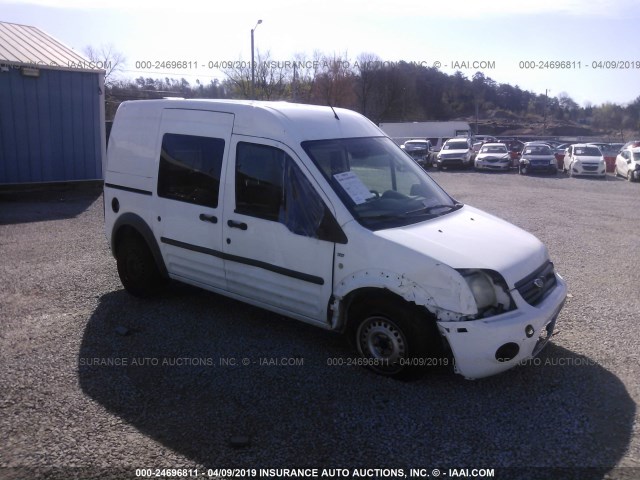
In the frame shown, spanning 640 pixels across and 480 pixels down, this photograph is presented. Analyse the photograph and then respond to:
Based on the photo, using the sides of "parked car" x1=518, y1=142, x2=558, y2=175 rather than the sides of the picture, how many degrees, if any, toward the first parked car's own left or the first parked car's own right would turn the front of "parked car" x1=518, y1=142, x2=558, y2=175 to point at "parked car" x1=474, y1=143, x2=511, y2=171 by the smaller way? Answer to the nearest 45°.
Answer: approximately 135° to the first parked car's own right

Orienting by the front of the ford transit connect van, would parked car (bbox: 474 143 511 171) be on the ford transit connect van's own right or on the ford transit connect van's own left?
on the ford transit connect van's own left

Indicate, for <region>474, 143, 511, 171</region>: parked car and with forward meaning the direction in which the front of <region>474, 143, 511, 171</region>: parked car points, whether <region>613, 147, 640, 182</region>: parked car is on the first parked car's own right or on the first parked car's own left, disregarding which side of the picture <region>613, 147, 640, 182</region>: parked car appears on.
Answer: on the first parked car's own left

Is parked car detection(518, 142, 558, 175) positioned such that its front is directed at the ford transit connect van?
yes

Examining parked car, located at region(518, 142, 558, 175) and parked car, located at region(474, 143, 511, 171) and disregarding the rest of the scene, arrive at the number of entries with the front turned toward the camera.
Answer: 2

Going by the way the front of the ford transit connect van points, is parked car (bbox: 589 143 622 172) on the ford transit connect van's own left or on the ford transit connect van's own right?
on the ford transit connect van's own left

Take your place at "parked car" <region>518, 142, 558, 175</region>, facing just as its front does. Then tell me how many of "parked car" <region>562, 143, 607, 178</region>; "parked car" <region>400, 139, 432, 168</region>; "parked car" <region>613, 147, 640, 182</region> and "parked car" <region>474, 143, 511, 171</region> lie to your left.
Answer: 2

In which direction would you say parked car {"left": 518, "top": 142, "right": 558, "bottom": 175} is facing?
toward the camera

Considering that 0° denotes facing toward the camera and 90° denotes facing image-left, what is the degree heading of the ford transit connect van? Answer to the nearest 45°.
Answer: approximately 315°

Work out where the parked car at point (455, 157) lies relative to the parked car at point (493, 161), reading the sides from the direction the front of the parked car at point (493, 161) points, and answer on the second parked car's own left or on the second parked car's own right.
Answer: on the second parked car's own right

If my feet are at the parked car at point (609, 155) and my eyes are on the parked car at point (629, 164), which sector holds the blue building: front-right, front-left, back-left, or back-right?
front-right

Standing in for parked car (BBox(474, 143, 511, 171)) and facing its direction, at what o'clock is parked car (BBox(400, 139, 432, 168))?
parked car (BBox(400, 139, 432, 168)) is roughly at 4 o'clock from parked car (BBox(474, 143, 511, 171)).
